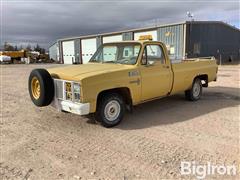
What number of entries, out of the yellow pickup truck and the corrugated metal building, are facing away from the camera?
0

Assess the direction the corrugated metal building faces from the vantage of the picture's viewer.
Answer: facing the viewer and to the left of the viewer

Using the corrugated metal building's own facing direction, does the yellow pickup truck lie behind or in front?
in front

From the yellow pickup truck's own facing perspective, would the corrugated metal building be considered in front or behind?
behind
